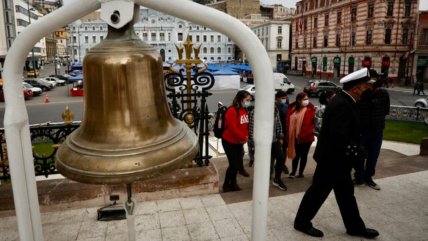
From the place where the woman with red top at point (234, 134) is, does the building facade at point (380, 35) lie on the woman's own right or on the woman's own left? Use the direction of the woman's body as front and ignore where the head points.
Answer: on the woman's own left

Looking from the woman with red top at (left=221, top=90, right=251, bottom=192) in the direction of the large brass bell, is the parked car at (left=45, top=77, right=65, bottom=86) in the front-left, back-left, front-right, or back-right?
back-right

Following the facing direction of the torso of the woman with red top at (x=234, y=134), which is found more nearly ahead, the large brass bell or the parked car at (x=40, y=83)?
the large brass bell
